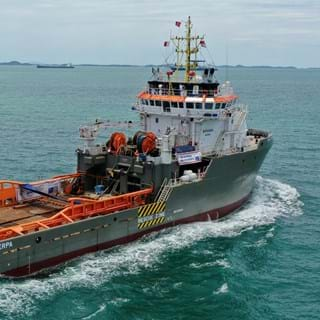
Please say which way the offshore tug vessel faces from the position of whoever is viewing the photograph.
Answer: facing away from the viewer and to the right of the viewer
